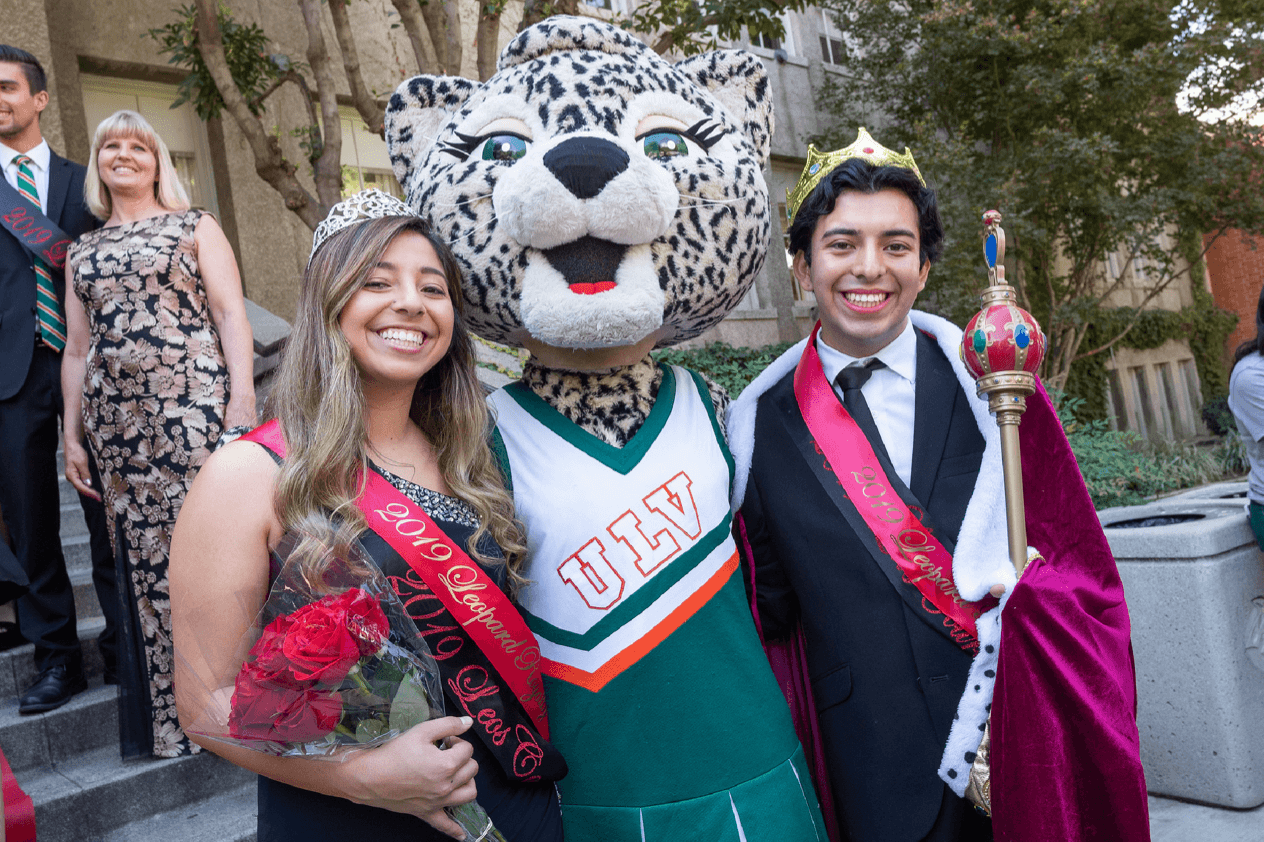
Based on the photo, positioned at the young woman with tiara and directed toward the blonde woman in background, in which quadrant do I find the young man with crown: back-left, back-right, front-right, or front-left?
back-right

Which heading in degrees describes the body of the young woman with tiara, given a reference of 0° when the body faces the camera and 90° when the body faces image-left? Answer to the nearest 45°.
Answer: approximately 315°

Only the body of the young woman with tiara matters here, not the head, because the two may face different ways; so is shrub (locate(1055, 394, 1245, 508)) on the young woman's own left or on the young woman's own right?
on the young woman's own left

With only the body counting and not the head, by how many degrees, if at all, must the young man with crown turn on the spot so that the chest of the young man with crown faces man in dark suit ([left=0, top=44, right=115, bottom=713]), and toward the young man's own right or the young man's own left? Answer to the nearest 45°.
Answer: approximately 90° to the young man's own right

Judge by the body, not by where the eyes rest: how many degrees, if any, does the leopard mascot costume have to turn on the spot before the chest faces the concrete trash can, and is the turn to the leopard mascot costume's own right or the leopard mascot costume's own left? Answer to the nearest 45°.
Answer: approximately 135° to the leopard mascot costume's own left

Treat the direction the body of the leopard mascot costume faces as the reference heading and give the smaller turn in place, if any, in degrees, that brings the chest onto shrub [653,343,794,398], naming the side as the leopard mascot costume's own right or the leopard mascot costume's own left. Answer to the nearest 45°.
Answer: approximately 180°

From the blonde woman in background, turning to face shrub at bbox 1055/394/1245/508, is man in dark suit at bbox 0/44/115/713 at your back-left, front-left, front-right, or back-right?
back-left

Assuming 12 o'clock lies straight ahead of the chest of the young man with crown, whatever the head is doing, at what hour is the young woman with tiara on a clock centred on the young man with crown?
The young woman with tiara is roughly at 2 o'clock from the young man with crown.

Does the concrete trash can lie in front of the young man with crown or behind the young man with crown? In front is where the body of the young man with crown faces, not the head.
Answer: behind
